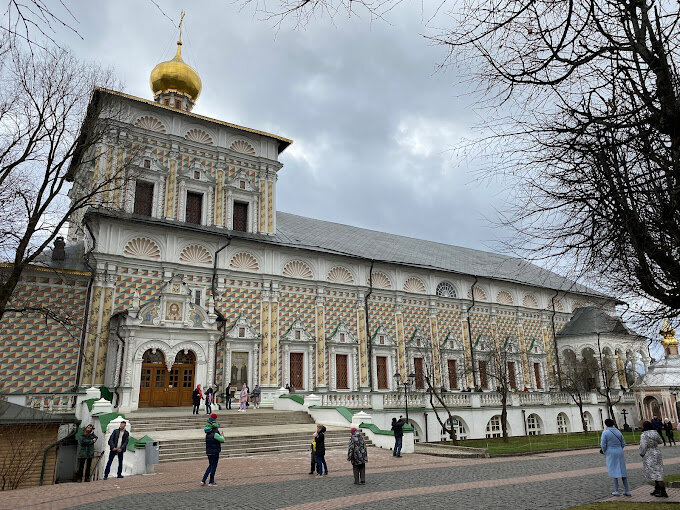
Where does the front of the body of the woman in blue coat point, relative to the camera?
away from the camera

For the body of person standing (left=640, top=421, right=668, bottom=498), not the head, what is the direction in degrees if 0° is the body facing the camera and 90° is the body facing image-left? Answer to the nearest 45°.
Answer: approximately 135°

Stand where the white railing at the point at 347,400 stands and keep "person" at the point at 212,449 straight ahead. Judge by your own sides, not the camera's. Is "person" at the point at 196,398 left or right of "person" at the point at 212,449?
right

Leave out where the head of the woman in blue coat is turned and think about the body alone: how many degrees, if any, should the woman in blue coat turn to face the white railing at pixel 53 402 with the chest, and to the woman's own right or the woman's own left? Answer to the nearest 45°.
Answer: approximately 90° to the woman's own left

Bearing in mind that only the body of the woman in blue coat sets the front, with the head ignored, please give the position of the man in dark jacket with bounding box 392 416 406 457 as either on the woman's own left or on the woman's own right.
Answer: on the woman's own left

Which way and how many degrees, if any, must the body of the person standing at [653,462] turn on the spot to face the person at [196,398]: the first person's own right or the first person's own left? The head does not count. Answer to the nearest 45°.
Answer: approximately 45° to the first person's own left
